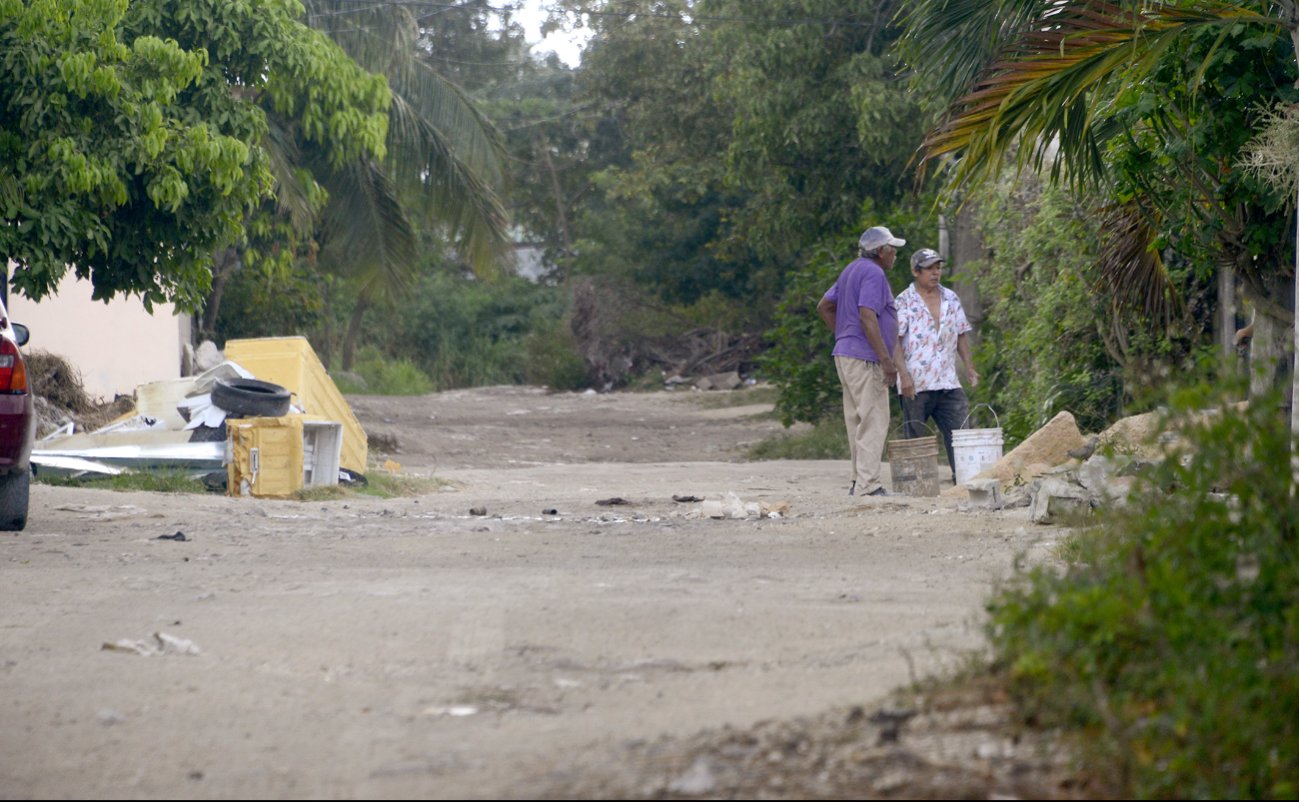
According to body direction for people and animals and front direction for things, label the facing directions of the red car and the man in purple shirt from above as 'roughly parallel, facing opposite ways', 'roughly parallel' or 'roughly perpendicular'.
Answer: roughly perpendicular

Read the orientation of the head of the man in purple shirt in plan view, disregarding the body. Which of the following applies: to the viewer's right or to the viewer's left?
to the viewer's right

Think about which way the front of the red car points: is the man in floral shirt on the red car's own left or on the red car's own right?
on the red car's own right

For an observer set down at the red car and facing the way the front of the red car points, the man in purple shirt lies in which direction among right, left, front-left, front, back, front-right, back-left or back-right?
right

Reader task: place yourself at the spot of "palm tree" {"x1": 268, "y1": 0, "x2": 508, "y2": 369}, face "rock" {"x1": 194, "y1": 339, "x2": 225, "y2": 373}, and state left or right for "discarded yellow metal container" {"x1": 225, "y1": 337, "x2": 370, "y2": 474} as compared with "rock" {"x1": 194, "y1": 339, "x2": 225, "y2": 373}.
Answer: left

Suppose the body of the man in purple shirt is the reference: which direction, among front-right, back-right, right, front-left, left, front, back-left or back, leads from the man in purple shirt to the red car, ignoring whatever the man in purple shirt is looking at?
back

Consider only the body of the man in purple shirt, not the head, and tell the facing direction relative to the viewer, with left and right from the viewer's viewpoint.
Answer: facing away from the viewer and to the right of the viewer

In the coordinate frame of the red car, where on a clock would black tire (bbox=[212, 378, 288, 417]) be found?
The black tire is roughly at 1 o'clock from the red car.

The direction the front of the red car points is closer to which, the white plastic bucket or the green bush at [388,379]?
the green bush

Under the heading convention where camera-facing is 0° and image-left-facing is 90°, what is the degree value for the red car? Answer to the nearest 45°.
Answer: approximately 180°

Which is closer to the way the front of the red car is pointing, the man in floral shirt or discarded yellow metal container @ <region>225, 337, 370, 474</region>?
the discarded yellow metal container

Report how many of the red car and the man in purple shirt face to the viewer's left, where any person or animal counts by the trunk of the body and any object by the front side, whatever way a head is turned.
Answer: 0
